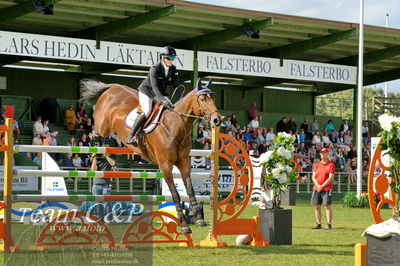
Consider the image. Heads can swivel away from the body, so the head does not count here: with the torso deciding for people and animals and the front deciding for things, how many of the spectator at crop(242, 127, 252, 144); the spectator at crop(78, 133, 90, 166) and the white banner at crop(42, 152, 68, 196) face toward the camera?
3

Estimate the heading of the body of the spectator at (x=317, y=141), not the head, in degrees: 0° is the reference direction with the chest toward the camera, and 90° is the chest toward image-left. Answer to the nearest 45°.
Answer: approximately 45°

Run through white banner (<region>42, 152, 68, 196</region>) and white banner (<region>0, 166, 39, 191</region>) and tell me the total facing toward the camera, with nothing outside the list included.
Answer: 2

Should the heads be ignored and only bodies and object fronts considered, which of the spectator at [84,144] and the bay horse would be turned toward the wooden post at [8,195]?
the spectator

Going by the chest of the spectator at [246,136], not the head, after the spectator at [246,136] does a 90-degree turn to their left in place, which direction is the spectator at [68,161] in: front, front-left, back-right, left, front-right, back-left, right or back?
back-right

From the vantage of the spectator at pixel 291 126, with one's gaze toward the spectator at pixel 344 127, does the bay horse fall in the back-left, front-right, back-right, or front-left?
back-right

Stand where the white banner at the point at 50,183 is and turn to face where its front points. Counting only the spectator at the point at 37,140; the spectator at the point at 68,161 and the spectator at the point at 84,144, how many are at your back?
3

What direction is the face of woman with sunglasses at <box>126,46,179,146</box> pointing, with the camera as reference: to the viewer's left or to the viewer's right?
to the viewer's right

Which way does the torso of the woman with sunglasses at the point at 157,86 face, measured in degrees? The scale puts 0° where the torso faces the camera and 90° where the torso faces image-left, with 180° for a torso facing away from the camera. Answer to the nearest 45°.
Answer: approximately 315°

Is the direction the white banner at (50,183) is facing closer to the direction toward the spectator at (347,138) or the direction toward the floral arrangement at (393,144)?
the floral arrangement
